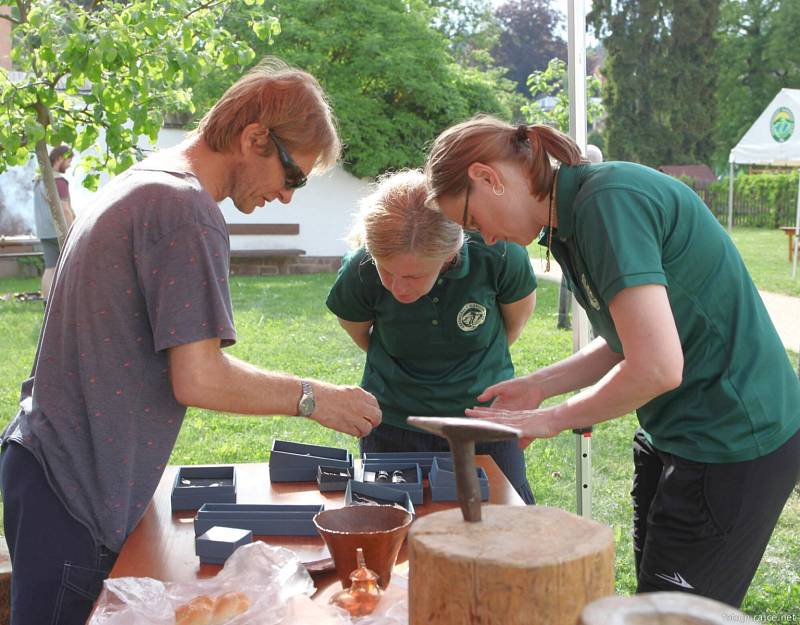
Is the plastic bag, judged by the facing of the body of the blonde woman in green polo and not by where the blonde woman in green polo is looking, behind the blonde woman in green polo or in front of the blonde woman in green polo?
in front

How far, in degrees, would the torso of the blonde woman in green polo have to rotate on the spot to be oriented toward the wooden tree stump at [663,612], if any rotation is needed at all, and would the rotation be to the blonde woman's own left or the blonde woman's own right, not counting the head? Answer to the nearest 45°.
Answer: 0° — they already face it

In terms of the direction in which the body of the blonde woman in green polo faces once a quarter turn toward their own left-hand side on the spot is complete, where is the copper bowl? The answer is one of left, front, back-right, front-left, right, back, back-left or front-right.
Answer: right

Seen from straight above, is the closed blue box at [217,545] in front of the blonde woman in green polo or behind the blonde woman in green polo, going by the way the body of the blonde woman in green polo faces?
in front

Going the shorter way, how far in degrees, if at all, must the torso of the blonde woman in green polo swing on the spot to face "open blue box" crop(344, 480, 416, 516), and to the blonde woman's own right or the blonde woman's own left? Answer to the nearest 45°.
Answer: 0° — they already face it

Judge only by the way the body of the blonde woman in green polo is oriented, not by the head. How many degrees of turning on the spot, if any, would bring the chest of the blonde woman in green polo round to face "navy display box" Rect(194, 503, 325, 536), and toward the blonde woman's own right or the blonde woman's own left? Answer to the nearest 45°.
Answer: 0° — they already face it

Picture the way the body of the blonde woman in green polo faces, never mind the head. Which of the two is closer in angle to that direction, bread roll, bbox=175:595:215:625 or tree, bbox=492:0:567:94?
the bread roll

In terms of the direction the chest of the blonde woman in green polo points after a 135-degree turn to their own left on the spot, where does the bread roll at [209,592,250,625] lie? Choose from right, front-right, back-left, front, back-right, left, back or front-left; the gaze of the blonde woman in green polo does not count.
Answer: back-right

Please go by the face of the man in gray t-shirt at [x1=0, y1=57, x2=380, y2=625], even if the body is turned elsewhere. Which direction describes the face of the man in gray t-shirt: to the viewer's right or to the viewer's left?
to the viewer's right

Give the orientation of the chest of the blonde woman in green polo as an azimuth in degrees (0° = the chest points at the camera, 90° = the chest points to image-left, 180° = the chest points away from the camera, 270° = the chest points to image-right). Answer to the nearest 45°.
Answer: approximately 0°
